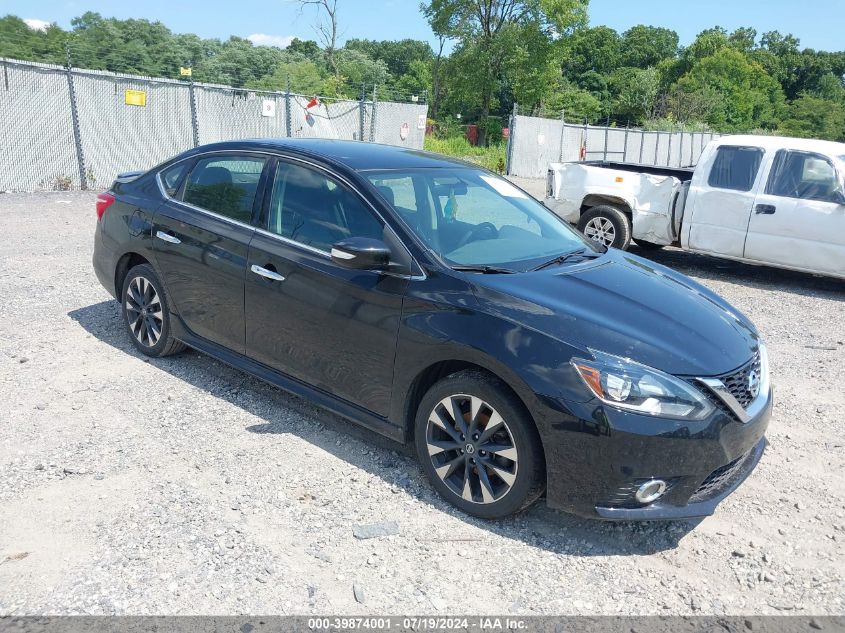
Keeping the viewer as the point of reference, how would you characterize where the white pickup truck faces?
facing the viewer and to the right of the viewer

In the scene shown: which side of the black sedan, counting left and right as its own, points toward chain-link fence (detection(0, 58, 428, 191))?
back

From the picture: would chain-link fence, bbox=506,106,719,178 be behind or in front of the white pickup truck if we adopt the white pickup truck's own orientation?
behind

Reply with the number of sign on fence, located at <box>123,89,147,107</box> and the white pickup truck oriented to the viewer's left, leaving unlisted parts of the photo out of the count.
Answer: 0

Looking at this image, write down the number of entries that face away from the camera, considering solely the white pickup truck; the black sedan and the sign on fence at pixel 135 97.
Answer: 0

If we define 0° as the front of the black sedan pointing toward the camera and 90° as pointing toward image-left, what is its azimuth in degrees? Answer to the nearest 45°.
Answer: approximately 315°

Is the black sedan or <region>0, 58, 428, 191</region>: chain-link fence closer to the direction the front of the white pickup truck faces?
the black sedan

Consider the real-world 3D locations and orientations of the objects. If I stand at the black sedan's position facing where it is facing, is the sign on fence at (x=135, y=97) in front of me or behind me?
behind

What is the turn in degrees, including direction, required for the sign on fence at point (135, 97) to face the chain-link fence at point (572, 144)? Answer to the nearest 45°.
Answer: approximately 135° to its left

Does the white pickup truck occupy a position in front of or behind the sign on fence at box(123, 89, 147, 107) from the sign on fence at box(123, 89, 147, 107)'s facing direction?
in front

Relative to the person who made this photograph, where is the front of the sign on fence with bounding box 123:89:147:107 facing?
facing the viewer

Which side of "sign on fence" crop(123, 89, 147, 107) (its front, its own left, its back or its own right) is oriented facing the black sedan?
front
